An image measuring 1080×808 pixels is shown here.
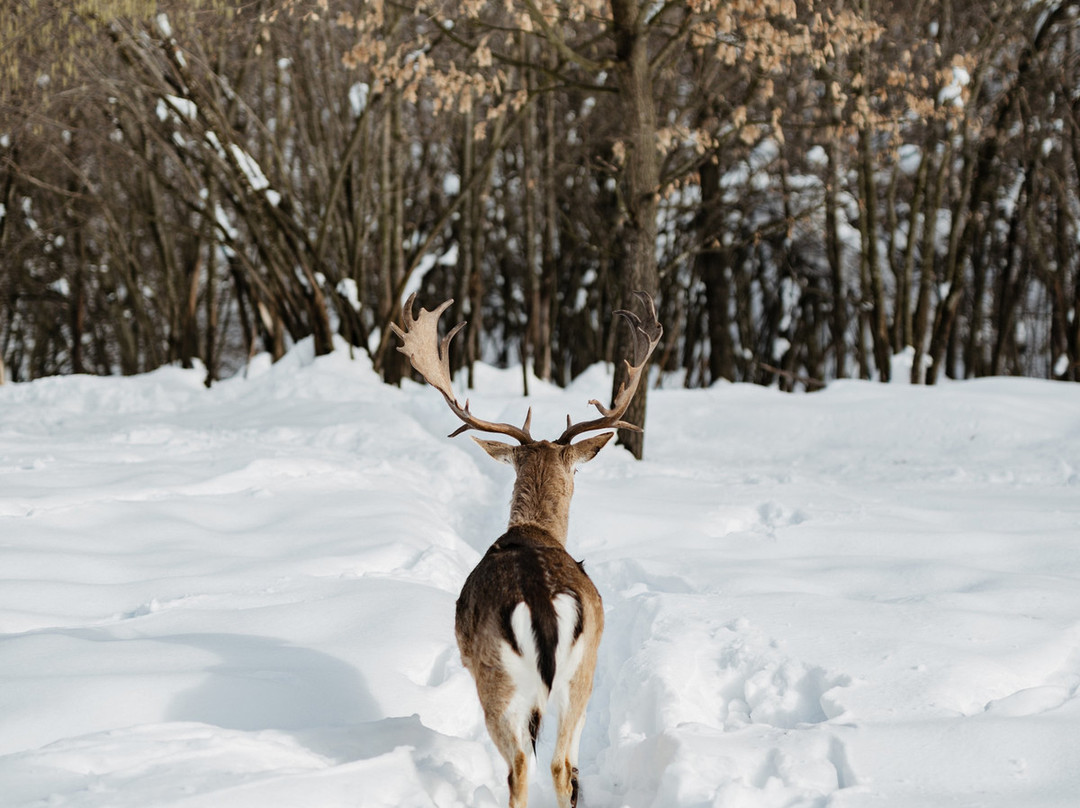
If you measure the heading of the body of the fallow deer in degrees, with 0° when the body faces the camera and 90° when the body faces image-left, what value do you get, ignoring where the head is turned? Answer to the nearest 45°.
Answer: approximately 180°
